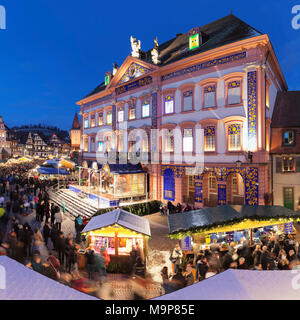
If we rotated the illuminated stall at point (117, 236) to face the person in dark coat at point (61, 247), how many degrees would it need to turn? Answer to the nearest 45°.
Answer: approximately 90° to its right

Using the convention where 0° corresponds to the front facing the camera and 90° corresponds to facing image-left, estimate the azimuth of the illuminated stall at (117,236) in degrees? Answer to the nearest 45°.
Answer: approximately 0°

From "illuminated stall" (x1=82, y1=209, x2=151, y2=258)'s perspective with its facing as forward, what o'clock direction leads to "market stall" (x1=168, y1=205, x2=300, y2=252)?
The market stall is roughly at 9 o'clock from the illuminated stall.

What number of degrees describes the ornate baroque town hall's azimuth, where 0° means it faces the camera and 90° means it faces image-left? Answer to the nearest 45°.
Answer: approximately 45°

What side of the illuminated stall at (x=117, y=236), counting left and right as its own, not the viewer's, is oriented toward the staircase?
back

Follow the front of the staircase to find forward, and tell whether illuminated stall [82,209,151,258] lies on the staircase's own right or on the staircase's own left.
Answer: on the staircase's own left

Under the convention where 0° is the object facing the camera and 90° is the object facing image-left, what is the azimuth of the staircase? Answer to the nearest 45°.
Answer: approximately 45°
